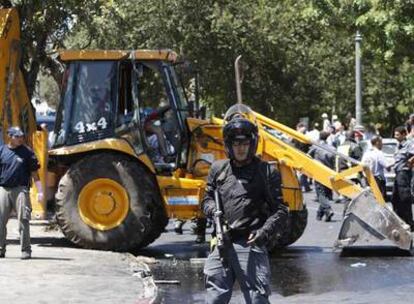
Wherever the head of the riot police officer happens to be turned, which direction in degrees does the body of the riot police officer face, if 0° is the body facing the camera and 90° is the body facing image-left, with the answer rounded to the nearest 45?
approximately 0°

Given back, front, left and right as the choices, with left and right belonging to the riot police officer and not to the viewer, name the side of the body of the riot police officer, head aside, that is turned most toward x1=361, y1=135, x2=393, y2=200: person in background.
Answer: back

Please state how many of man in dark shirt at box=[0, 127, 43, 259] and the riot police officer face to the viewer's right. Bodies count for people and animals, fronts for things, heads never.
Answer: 0

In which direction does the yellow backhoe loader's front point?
to the viewer's right

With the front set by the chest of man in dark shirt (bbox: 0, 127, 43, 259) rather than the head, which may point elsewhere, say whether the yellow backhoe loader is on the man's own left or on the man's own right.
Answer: on the man's own left

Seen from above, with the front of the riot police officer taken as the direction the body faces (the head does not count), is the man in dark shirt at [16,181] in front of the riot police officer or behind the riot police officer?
behind

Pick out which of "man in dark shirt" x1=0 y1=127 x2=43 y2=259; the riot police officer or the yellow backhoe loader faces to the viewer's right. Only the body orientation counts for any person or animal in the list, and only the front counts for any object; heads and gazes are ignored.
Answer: the yellow backhoe loader
